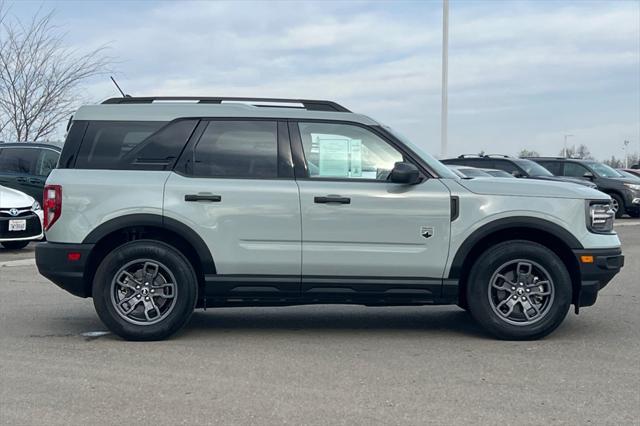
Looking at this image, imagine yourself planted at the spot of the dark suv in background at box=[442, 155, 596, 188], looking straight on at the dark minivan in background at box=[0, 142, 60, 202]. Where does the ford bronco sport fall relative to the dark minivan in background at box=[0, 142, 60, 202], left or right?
left

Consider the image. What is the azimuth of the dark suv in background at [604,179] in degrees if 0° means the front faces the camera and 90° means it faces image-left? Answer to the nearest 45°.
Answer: approximately 315°

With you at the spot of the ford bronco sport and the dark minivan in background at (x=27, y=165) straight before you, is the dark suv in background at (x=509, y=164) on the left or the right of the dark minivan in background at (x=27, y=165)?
right

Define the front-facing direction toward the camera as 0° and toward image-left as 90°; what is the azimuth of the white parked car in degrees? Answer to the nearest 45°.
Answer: approximately 315°

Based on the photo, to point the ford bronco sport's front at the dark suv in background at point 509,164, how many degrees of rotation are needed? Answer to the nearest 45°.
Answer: approximately 90° to its left

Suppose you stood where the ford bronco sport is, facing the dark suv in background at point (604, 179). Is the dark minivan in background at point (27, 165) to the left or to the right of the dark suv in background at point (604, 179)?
left

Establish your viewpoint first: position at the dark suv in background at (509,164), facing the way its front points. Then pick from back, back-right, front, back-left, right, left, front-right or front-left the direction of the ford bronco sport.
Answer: front-right

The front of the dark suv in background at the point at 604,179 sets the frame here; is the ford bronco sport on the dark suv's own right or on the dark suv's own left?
on the dark suv's own right

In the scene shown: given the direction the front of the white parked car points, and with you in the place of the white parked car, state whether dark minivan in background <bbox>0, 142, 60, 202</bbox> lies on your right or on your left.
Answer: on your left

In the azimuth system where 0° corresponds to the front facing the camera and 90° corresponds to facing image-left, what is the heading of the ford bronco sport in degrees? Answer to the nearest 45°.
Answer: approximately 270°

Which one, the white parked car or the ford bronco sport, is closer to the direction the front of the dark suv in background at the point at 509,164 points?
the ford bronco sport

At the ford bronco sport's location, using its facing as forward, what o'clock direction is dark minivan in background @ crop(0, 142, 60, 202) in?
The dark minivan in background is roughly at 8 o'clock from the ford bronco sport.
